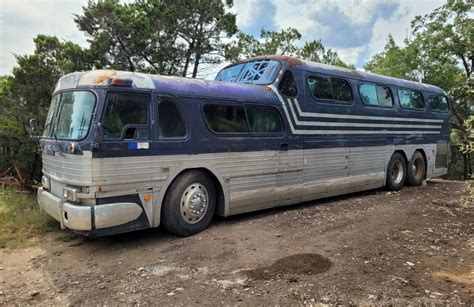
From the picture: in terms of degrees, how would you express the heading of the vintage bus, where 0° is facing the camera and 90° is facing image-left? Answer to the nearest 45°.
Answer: approximately 45°
